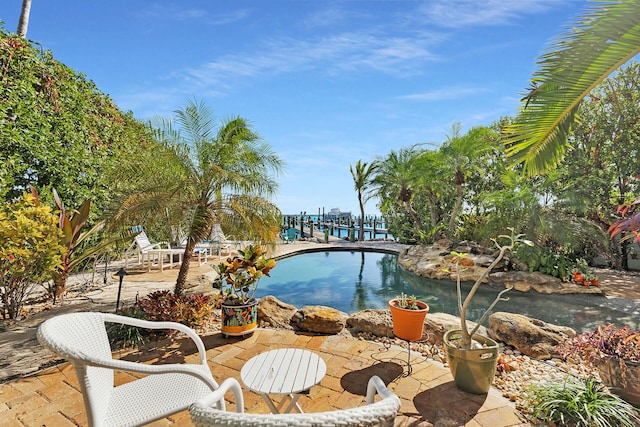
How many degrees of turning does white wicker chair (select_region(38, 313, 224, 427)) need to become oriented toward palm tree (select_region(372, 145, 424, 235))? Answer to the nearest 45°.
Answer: approximately 45° to its left

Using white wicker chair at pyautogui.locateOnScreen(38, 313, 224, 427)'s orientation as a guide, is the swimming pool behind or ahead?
ahead

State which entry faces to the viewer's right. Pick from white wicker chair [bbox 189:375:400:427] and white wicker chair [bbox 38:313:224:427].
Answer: white wicker chair [bbox 38:313:224:427]

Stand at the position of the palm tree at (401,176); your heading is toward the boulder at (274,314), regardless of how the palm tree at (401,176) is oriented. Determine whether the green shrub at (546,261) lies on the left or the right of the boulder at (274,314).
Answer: left

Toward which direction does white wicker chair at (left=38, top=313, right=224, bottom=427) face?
to the viewer's right

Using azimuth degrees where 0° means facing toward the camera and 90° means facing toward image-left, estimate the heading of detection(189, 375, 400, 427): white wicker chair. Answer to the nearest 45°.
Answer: approximately 180°

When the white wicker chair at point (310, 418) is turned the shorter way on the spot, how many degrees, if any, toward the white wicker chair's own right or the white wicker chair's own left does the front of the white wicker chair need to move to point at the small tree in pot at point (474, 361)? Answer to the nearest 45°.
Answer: approximately 45° to the white wicker chair's own right

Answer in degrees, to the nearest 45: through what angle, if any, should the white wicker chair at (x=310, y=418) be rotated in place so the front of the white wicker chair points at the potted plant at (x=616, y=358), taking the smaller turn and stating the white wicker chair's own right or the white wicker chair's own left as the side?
approximately 45° to the white wicker chair's own right

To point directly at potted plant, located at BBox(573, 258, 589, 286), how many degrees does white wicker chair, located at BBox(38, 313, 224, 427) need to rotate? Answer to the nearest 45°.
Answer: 0° — it already faces it

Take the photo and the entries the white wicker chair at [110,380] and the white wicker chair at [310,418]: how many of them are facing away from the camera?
1

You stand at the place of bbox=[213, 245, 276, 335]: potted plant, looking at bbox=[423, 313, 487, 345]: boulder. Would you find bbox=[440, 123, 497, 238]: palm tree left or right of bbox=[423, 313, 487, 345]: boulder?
left

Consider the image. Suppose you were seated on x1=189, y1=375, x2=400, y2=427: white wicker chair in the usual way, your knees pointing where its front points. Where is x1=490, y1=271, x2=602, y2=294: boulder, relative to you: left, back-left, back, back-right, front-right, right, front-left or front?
front-right

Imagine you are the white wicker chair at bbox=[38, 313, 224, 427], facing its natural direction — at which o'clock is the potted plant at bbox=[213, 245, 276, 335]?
The potted plant is roughly at 10 o'clock from the white wicker chair.

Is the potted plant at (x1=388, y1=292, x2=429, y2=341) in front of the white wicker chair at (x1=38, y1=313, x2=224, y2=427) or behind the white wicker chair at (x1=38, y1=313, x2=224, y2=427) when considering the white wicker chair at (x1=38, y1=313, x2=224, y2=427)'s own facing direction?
in front

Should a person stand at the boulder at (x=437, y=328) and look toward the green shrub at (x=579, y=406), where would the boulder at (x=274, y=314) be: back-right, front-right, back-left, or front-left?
back-right
